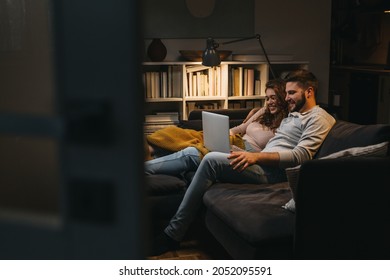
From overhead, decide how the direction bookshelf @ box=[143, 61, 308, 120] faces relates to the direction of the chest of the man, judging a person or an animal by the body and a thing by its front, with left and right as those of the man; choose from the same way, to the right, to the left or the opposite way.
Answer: to the left

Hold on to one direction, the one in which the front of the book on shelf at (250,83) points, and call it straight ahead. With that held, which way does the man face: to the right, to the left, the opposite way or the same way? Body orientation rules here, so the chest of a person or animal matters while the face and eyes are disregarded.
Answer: to the right

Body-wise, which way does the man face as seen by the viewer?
to the viewer's left

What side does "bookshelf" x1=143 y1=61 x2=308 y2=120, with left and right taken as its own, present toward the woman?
front

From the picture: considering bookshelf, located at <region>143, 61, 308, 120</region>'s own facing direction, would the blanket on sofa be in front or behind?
in front

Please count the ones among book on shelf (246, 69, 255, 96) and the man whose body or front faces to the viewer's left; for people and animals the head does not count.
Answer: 1

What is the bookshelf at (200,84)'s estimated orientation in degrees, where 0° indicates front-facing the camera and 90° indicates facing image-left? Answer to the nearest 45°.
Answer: approximately 0°

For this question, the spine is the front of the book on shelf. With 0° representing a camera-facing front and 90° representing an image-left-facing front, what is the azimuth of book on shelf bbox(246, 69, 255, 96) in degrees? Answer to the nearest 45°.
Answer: approximately 0°

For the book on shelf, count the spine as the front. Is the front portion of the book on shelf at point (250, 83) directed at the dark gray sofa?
yes
